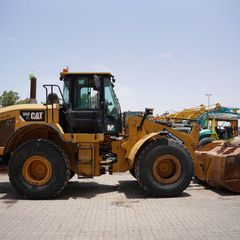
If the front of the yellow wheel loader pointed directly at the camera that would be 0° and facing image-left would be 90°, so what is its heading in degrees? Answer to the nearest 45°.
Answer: approximately 270°
